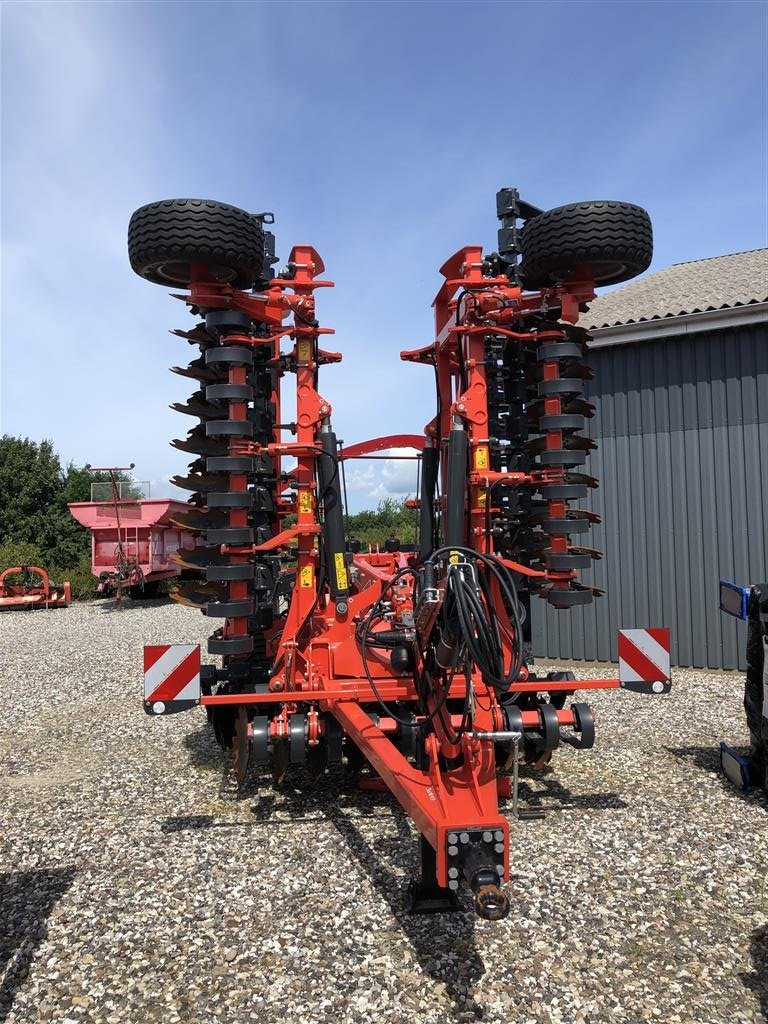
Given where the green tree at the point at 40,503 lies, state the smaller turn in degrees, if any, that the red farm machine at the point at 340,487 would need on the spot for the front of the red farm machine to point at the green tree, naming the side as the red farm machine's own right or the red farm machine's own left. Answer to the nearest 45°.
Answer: approximately 135° to the red farm machine's own right

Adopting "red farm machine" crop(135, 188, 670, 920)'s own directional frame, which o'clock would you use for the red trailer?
The red trailer is roughly at 5 o'clock from the red farm machine.

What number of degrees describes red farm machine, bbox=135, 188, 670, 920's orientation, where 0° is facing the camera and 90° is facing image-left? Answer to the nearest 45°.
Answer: approximately 0°
